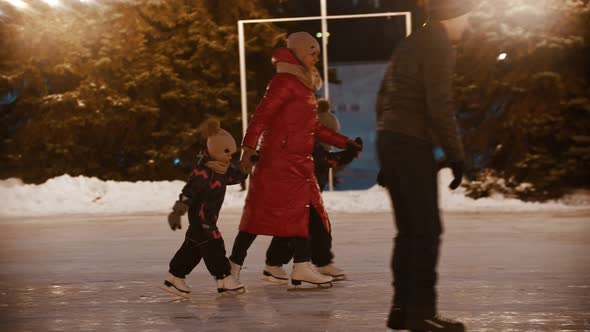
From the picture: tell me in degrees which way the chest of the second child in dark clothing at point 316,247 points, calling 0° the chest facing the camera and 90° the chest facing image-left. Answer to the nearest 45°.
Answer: approximately 270°

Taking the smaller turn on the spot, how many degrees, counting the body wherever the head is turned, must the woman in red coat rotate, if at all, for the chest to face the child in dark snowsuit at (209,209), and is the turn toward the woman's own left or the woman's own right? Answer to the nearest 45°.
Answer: approximately 180°

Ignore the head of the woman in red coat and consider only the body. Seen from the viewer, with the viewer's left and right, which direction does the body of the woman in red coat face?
facing to the right of the viewer

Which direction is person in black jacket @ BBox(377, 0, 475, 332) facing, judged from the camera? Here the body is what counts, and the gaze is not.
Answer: to the viewer's right

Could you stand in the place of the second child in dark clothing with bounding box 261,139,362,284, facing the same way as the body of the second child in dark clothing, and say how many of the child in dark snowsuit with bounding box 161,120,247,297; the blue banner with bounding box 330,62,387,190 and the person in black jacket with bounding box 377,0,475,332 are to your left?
1

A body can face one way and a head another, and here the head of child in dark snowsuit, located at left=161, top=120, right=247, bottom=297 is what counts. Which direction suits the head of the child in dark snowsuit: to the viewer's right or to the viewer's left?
to the viewer's right

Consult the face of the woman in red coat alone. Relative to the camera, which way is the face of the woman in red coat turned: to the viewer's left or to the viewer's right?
to the viewer's right

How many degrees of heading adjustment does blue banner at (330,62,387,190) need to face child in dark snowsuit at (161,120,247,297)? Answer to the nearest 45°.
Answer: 0° — it already faces them

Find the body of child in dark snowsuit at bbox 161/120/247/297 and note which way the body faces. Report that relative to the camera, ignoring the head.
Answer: to the viewer's right

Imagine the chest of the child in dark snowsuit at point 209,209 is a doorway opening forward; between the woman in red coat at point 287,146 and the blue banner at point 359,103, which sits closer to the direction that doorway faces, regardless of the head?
the woman in red coat

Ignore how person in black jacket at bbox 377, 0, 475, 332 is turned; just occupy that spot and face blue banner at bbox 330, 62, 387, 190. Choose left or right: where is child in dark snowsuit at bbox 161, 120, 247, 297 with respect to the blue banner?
left

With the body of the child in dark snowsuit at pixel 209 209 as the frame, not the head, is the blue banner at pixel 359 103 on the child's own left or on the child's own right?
on the child's own left
